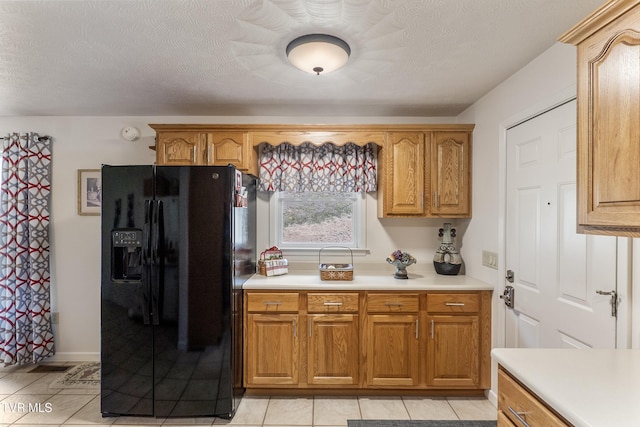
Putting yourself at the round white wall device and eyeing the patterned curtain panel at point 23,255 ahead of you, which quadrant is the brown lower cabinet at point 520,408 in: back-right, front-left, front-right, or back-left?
back-left

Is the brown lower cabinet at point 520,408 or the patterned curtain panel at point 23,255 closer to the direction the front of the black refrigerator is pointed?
the brown lower cabinet

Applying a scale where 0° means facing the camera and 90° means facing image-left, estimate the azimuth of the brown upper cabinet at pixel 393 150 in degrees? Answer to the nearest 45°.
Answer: approximately 0°

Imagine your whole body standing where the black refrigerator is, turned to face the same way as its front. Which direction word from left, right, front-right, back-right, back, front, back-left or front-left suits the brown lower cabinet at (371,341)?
left

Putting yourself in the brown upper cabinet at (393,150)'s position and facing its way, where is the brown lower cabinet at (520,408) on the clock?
The brown lower cabinet is roughly at 12 o'clock from the brown upper cabinet.

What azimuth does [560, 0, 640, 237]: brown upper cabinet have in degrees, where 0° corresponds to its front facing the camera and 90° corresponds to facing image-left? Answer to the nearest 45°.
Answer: approximately 45°

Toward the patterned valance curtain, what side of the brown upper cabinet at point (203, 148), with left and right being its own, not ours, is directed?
left

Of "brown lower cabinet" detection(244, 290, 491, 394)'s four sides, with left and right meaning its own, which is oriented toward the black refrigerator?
right

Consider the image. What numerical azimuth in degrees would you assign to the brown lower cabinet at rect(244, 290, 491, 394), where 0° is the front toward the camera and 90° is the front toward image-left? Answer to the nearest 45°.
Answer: approximately 0°

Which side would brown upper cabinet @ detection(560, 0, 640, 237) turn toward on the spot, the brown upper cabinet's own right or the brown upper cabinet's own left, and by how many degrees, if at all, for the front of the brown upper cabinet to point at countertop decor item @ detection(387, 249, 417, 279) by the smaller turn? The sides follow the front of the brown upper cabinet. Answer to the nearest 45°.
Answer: approximately 90° to the brown upper cabinet's own right
